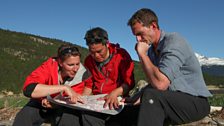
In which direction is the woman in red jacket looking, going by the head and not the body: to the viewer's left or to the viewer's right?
to the viewer's right

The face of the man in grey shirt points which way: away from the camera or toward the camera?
toward the camera

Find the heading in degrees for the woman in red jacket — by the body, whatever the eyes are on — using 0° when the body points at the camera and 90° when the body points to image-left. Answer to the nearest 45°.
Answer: approximately 315°

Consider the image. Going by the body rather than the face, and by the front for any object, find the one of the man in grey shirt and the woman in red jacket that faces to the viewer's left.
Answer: the man in grey shirt

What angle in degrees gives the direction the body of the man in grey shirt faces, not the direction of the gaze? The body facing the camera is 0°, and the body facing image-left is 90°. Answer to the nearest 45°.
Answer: approximately 90°

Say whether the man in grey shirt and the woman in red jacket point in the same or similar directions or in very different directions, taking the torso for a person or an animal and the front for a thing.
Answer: very different directions

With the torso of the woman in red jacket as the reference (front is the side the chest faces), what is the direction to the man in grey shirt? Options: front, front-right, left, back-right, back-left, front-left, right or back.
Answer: front

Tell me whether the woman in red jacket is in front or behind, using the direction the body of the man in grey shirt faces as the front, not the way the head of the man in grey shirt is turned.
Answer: in front
